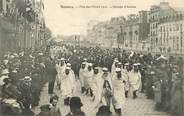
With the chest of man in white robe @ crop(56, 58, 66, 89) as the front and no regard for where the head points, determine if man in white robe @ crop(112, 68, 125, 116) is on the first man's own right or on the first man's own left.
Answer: on the first man's own left

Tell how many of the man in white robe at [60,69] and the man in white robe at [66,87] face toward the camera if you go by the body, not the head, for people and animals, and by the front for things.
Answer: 2

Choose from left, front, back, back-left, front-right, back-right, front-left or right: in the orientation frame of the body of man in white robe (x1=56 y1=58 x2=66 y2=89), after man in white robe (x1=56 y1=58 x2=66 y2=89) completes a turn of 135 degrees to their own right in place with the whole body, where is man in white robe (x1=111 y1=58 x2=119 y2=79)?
back-right

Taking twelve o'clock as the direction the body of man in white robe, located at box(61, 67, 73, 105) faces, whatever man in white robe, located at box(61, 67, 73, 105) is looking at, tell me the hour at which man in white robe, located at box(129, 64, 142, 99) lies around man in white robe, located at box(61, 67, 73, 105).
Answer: man in white robe, located at box(129, 64, 142, 99) is roughly at 9 o'clock from man in white robe, located at box(61, 67, 73, 105).

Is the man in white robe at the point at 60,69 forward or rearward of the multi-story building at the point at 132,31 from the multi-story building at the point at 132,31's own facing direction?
forward

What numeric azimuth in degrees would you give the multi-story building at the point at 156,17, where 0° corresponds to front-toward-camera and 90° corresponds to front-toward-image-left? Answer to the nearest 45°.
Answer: approximately 45°

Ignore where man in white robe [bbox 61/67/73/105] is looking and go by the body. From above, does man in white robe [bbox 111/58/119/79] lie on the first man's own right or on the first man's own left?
on the first man's own left

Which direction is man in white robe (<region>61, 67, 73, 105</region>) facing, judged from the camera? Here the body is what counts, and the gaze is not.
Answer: toward the camera

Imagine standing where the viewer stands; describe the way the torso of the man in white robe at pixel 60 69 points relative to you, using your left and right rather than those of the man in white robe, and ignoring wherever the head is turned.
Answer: facing the viewer
